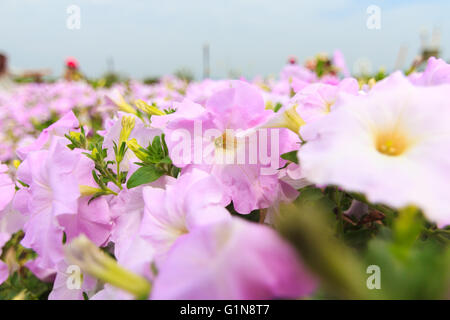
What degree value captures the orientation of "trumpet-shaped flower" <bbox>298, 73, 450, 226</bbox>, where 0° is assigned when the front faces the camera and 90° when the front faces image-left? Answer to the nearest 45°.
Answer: approximately 0°
